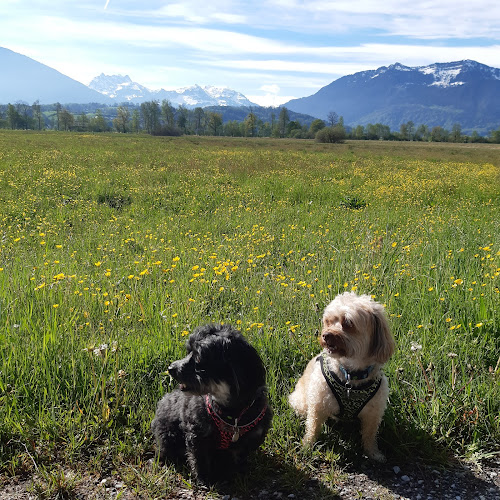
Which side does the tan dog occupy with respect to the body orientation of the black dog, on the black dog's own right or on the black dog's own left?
on the black dog's own left

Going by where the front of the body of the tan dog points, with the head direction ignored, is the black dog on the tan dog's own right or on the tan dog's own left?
on the tan dog's own right

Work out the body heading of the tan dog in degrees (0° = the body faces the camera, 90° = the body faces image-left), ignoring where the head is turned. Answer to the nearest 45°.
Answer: approximately 315°

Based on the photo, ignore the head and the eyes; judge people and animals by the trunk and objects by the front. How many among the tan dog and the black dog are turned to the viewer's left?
0

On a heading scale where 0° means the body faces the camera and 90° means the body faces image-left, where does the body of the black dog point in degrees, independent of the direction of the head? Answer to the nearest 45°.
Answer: approximately 315°
